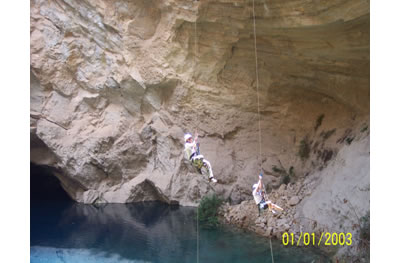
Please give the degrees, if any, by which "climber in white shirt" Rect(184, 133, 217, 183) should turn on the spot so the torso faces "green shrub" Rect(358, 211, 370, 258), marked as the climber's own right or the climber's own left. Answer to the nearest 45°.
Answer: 0° — they already face it

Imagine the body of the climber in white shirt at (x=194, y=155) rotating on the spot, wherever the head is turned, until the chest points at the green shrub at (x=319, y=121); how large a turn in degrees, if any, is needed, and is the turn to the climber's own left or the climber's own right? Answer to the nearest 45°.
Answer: approximately 45° to the climber's own left

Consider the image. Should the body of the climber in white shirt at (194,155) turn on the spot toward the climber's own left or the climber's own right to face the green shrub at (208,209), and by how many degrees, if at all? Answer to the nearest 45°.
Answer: approximately 90° to the climber's own left

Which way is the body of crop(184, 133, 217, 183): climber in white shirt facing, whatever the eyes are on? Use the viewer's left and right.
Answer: facing to the right of the viewer

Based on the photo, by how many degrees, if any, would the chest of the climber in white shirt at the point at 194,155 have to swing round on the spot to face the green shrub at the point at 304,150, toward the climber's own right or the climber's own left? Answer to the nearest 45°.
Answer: approximately 45° to the climber's own left
